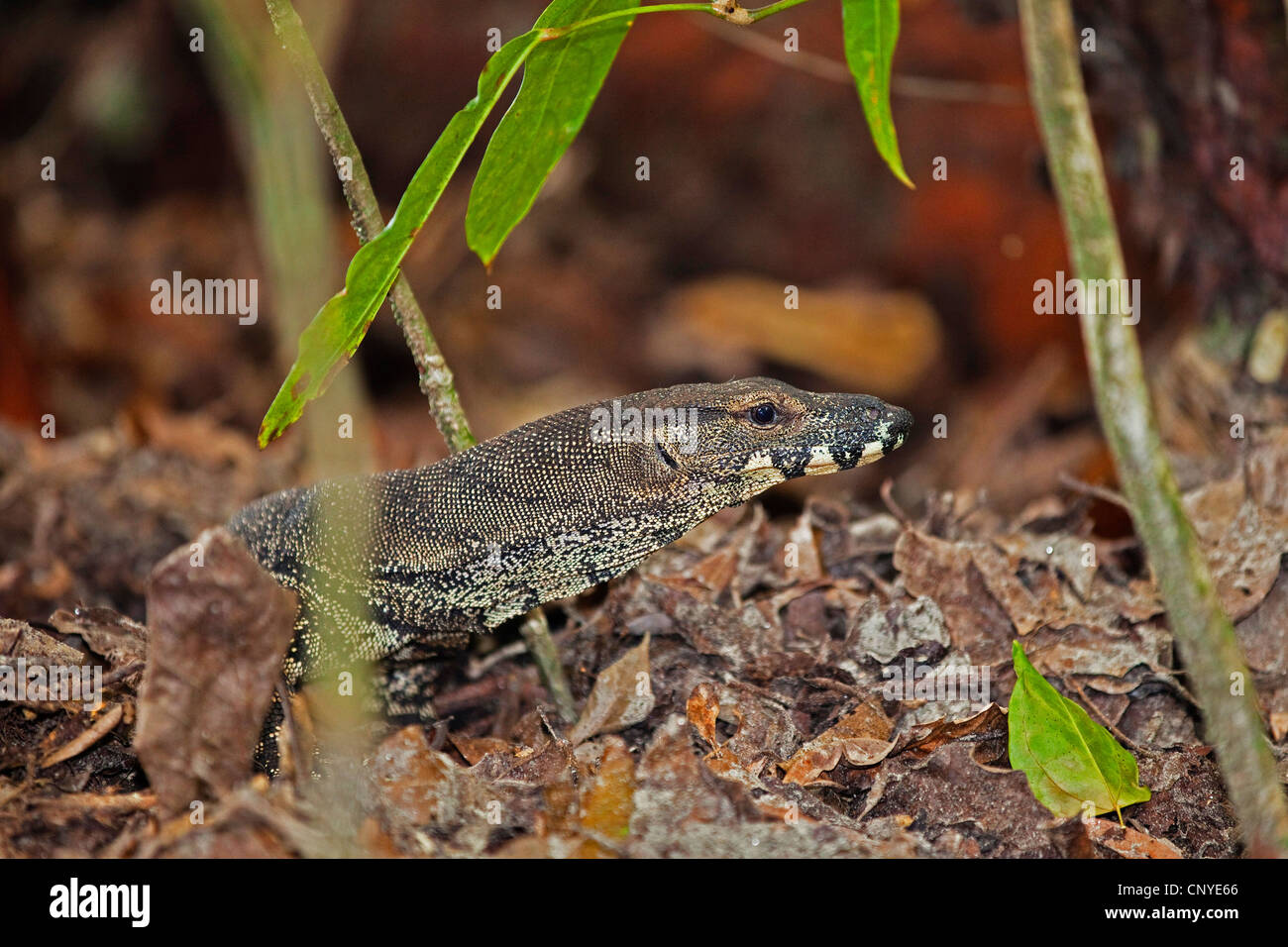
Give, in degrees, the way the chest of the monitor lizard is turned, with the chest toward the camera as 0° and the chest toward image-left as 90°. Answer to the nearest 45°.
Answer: approximately 270°

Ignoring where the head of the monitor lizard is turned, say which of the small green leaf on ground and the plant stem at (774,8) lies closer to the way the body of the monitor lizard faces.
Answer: the small green leaf on ground

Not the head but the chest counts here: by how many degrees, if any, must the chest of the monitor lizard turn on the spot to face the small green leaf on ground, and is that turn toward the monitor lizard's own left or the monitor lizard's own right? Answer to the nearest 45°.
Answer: approximately 45° to the monitor lizard's own right
